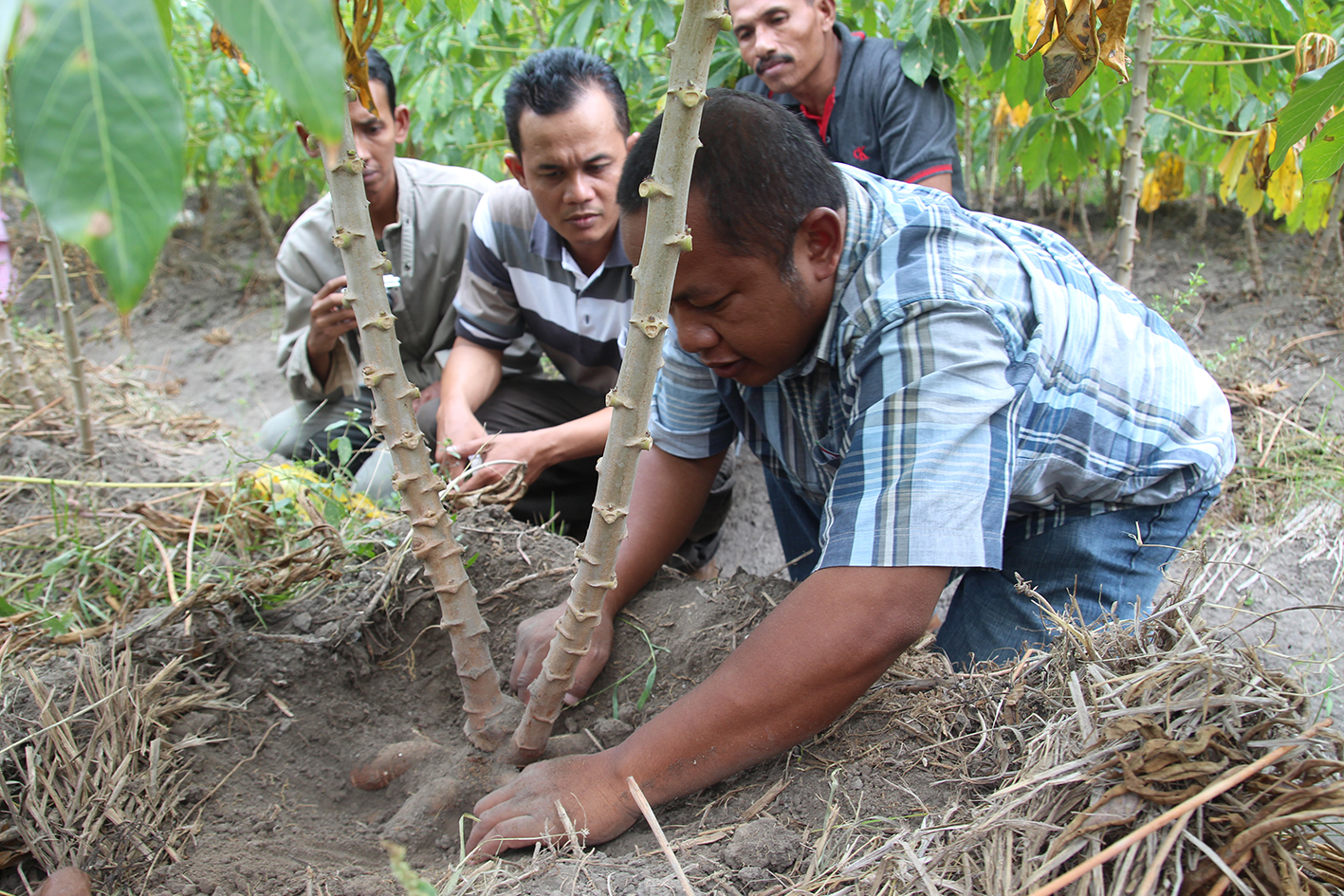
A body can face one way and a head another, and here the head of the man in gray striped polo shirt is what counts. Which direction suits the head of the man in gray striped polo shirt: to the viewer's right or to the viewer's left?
to the viewer's right

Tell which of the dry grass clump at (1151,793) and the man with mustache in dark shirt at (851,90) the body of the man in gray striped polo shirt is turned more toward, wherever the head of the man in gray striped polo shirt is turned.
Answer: the dry grass clump

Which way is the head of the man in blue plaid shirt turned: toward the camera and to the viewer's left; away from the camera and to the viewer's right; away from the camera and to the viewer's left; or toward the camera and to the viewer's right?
toward the camera and to the viewer's left

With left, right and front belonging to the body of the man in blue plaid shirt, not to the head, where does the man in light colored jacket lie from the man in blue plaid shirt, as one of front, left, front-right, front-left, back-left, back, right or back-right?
right

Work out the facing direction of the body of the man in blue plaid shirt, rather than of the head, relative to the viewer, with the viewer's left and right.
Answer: facing the viewer and to the left of the viewer

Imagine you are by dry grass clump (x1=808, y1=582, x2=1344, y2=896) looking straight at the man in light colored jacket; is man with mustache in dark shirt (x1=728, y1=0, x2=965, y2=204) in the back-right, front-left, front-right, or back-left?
front-right

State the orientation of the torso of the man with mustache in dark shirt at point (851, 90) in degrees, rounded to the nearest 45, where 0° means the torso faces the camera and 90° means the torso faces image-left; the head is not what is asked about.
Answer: approximately 45°

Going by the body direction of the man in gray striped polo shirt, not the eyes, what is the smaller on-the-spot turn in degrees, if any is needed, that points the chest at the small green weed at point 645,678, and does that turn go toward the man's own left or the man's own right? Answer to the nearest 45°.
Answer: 0° — they already face it

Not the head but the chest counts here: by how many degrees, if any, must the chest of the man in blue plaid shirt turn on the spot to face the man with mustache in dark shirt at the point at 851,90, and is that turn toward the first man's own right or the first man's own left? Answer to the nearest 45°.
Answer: approximately 135° to the first man's own right

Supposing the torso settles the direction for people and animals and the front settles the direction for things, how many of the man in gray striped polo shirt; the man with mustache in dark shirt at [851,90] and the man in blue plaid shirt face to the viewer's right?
0

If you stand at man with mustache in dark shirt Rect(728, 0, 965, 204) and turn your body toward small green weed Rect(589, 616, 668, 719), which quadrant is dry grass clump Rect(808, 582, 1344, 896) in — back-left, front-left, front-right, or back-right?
front-left

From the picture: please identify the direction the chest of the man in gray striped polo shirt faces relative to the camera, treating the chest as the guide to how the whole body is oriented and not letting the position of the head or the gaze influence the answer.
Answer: toward the camera

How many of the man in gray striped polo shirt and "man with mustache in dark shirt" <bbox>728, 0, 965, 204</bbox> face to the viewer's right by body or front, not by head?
0
